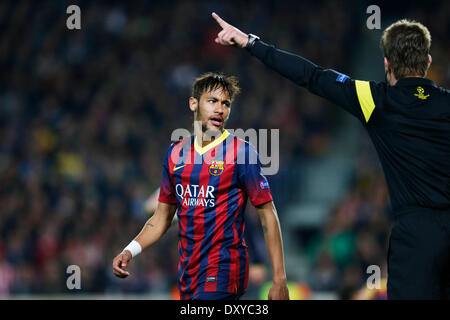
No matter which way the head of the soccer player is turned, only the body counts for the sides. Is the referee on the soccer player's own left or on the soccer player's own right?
on the soccer player's own left

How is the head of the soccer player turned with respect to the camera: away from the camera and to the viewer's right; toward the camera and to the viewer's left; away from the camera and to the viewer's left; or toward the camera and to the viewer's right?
toward the camera and to the viewer's right

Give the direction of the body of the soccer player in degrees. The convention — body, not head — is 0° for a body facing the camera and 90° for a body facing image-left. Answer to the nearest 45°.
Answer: approximately 45°

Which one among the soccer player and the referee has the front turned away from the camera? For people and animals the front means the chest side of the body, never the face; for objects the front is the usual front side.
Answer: the referee

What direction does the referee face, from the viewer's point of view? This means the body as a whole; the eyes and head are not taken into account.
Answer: away from the camera

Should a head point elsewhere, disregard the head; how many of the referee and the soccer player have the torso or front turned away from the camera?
1
